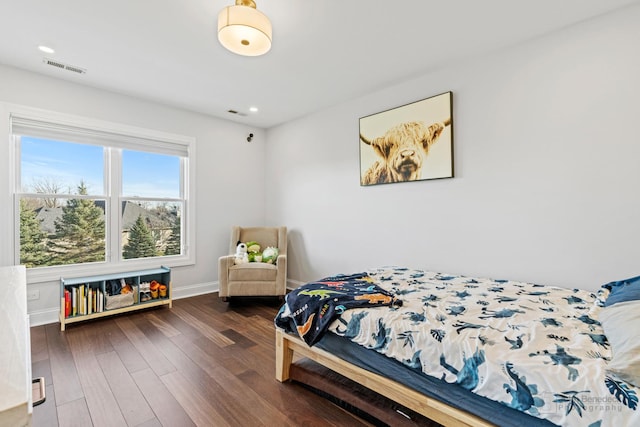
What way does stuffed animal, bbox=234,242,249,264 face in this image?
toward the camera

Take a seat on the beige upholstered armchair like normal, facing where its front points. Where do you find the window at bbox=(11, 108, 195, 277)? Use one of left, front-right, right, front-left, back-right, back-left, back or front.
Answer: right

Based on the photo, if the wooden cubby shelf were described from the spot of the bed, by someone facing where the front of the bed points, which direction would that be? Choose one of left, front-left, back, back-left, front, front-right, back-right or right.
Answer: front-left

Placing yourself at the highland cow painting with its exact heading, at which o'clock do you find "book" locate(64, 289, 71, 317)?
The book is roughly at 1 o'clock from the highland cow painting.

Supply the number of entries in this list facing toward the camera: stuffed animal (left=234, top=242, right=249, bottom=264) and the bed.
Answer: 1

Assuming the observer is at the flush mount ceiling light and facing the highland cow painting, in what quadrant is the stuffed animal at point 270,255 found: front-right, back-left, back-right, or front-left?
front-left

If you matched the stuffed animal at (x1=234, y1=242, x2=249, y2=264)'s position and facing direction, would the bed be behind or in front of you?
in front

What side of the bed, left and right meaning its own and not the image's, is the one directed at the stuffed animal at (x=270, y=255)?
front

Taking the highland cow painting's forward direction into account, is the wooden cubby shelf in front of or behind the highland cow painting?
in front

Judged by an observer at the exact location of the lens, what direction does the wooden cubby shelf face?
facing the viewer and to the right of the viewer

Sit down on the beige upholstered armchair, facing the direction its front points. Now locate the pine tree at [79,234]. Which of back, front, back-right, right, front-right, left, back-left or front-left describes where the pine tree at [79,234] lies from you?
right

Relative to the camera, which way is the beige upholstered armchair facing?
toward the camera

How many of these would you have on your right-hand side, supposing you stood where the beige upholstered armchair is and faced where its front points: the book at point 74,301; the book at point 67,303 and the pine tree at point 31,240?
3
